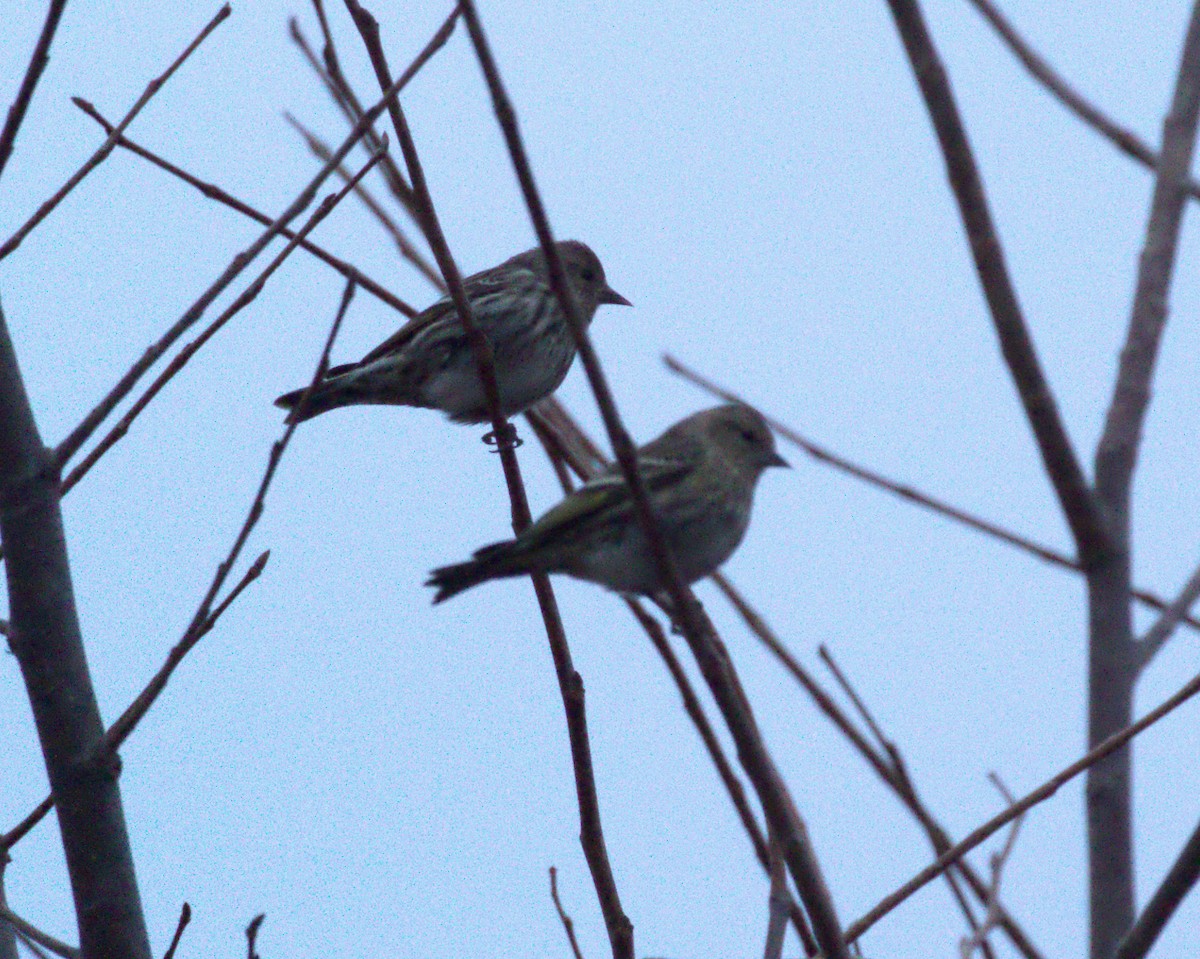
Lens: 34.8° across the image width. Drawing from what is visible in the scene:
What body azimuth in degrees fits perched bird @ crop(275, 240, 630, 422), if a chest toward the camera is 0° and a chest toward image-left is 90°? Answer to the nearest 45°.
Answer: approximately 270°

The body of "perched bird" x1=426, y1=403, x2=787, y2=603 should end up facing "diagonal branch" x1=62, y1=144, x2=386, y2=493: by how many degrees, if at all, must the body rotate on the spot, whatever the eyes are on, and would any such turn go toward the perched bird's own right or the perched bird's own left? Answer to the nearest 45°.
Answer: approximately 135° to the perched bird's own right

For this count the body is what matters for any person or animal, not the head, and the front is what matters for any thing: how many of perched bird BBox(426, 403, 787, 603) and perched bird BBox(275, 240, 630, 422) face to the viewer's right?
2

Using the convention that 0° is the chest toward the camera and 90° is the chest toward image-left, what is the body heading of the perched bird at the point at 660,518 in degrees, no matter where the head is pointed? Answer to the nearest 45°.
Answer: approximately 270°

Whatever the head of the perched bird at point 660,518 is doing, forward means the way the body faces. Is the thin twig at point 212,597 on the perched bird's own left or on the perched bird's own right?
on the perched bird's own right
